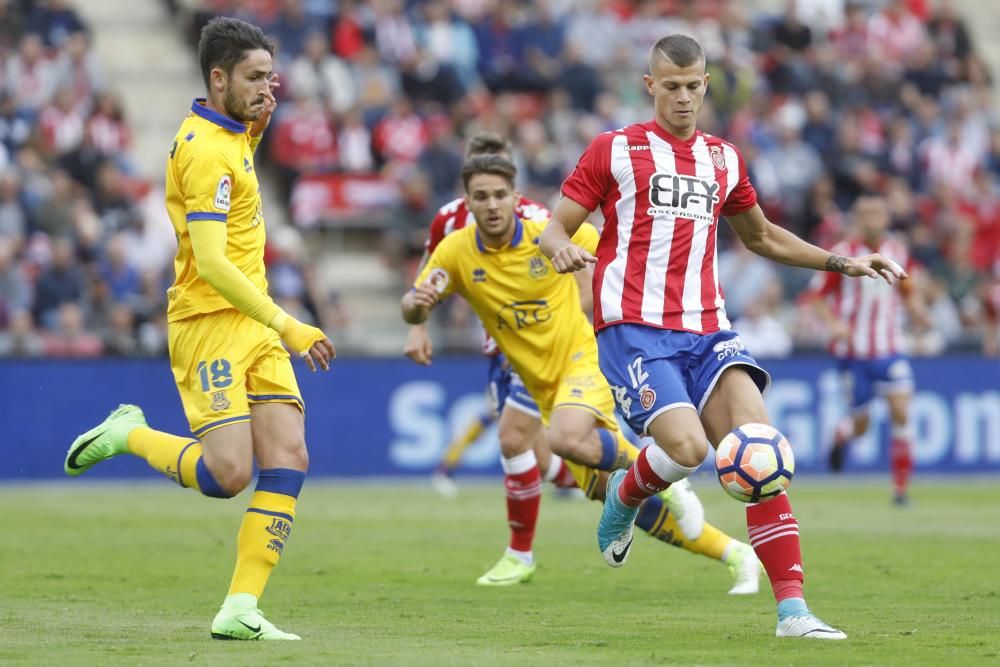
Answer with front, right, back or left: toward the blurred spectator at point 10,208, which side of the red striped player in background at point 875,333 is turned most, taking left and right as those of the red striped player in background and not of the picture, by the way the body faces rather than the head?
right

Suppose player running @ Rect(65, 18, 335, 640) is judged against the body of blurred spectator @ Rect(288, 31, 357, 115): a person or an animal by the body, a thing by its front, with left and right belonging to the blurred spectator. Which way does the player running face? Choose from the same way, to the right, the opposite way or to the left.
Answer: to the left

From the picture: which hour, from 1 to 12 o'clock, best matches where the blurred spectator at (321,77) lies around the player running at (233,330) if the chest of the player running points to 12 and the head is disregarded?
The blurred spectator is roughly at 9 o'clock from the player running.

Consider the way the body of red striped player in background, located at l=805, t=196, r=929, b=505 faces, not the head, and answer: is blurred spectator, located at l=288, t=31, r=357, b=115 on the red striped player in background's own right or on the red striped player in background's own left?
on the red striped player in background's own right

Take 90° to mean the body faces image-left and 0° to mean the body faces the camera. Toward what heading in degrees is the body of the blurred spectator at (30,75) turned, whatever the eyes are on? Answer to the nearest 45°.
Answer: approximately 0°

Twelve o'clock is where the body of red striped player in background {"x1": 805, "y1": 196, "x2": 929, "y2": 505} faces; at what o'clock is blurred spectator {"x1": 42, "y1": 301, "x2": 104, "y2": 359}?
The blurred spectator is roughly at 5 o'clock from the red striped player in background.

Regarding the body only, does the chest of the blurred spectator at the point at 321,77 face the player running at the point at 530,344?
yes

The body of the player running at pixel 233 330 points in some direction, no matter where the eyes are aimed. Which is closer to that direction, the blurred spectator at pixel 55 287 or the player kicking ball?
the player kicking ball

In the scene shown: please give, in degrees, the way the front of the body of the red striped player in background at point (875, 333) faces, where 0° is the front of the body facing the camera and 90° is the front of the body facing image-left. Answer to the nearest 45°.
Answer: approximately 0°

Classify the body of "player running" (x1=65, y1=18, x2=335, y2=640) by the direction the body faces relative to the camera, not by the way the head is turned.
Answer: to the viewer's right
